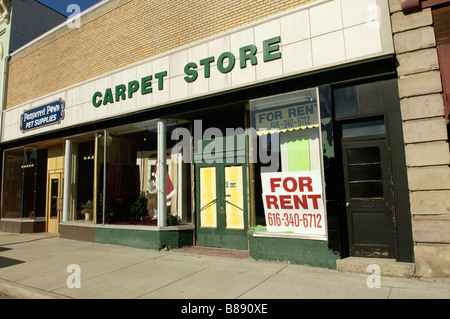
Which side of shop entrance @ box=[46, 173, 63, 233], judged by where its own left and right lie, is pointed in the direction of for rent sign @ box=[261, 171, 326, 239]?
left

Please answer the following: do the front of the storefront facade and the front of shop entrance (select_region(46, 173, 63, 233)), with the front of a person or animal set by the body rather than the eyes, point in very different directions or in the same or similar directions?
same or similar directions

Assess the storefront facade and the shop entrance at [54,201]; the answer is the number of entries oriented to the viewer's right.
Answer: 0

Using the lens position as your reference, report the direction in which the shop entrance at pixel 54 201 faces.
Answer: facing the viewer and to the left of the viewer

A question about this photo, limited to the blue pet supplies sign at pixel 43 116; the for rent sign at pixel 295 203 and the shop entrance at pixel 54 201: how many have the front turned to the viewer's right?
0

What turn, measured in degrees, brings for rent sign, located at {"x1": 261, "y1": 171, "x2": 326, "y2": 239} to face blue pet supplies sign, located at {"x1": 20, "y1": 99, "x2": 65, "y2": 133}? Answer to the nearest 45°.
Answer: approximately 45° to its right

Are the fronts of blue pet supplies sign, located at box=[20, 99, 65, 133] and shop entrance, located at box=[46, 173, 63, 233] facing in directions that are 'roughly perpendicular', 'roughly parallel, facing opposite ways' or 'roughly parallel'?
roughly parallel
